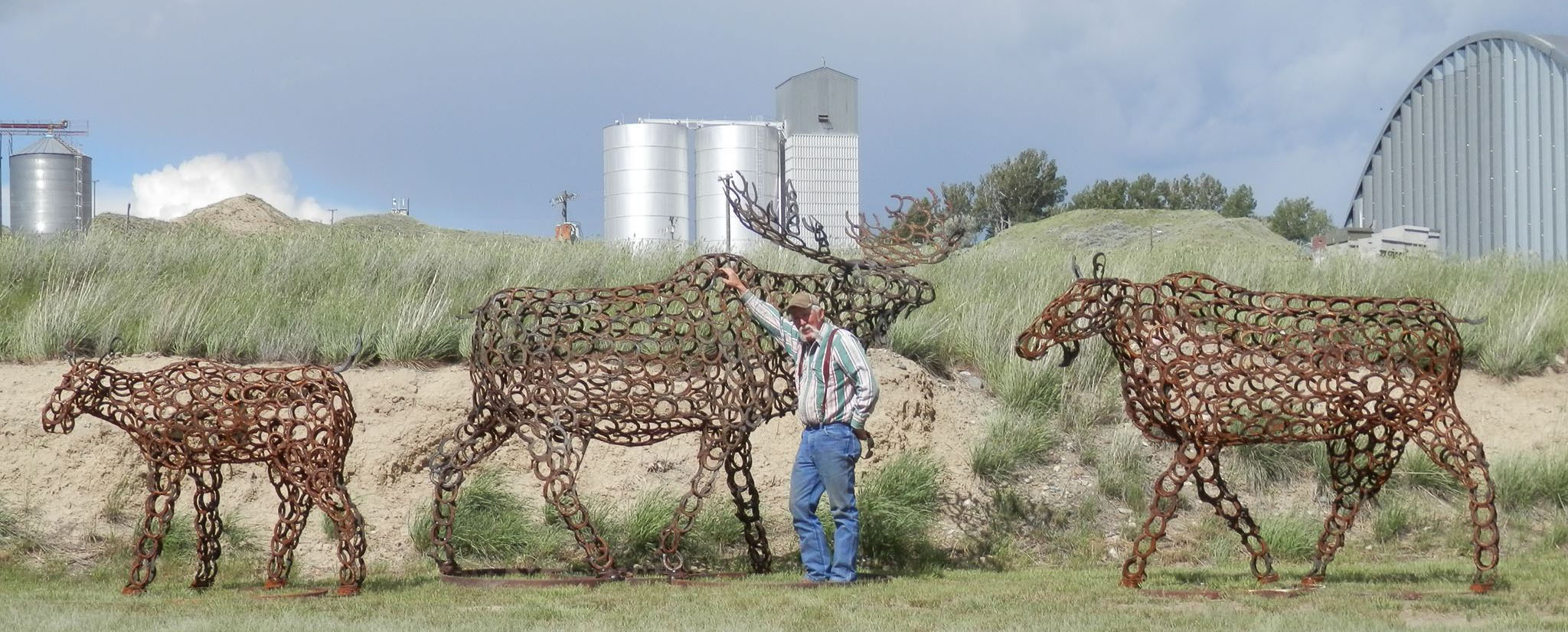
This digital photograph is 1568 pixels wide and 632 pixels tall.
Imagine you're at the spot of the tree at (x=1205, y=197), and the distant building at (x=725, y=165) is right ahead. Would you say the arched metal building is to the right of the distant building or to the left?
left

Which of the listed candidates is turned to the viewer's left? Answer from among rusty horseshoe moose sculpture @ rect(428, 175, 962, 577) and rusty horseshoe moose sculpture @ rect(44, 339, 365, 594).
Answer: rusty horseshoe moose sculpture @ rect(44, 339, 365, 594)

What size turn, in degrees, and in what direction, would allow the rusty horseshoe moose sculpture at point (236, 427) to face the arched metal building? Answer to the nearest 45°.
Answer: approximately 180°

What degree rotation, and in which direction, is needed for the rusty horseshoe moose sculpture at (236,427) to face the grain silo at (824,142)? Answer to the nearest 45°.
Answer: approximately 135° to its right

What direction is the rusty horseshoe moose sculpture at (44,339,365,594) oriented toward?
to the viewer's left

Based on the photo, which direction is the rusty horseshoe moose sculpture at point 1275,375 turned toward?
to the viewer's left

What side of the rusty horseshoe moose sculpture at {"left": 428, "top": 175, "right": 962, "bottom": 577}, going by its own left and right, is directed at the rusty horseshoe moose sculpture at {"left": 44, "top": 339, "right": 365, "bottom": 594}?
back

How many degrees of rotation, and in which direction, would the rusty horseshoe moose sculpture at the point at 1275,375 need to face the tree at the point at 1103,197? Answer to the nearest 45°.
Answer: approximately 90° to its right

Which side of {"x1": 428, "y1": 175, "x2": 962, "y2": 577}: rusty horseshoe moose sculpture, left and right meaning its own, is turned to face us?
right

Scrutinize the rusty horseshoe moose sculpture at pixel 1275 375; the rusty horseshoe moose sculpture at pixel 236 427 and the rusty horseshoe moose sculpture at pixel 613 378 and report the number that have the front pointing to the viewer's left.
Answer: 2

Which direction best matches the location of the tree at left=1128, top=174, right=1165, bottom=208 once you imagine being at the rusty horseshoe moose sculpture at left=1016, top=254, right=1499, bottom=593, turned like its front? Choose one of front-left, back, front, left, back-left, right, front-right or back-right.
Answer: right

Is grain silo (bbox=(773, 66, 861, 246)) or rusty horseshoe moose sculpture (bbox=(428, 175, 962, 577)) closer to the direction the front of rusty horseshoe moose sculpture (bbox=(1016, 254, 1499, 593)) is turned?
the rusty horseshoe moose sculpture

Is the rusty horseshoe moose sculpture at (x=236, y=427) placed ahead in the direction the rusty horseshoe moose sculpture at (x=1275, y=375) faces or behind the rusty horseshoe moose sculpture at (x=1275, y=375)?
ahead
